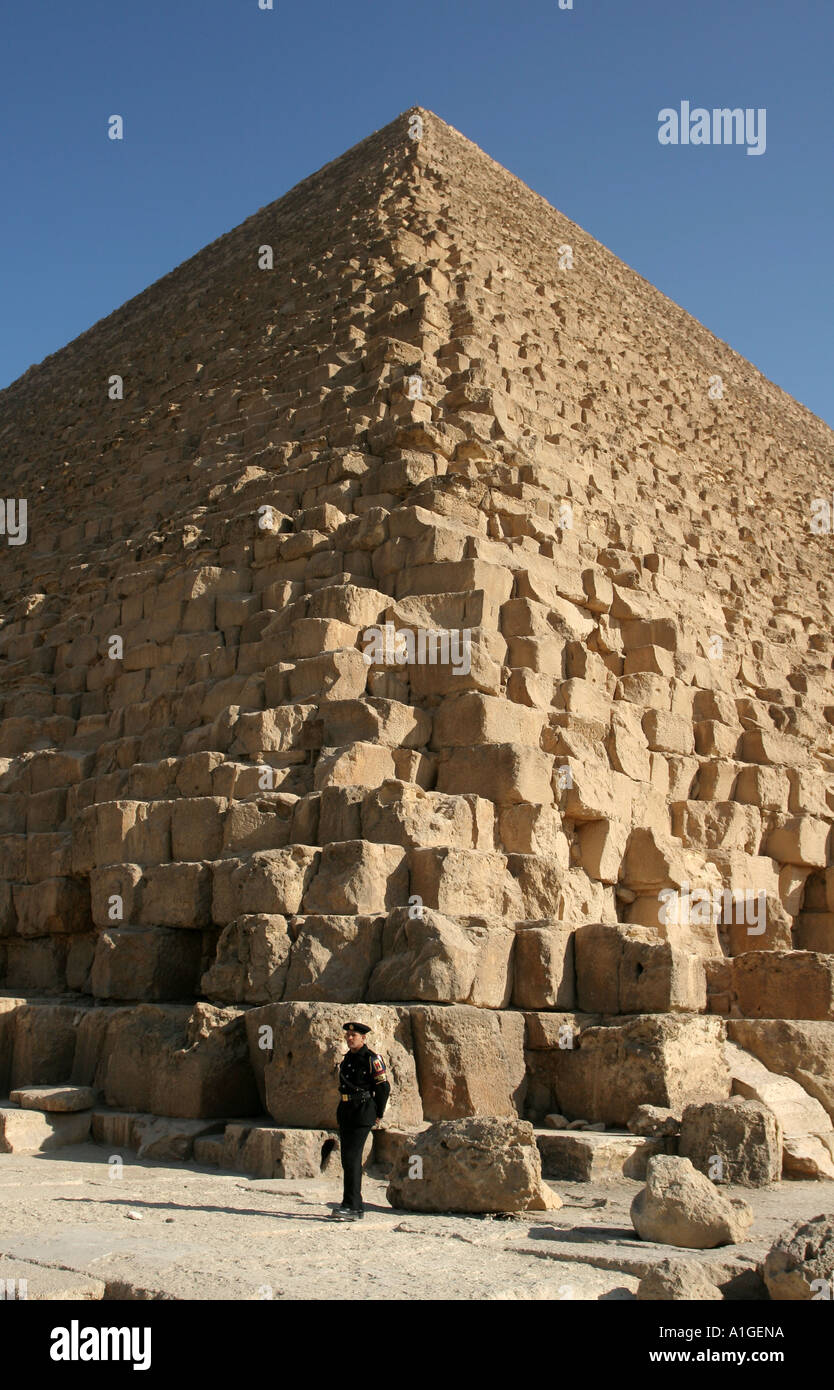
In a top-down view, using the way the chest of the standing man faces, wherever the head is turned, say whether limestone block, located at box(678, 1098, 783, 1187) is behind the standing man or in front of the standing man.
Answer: behind

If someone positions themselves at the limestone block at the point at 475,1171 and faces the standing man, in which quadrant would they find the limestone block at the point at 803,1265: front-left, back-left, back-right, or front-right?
back-left

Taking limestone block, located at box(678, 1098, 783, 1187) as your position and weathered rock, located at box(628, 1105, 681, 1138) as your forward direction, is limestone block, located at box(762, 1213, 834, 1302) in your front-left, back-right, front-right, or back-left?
back-left

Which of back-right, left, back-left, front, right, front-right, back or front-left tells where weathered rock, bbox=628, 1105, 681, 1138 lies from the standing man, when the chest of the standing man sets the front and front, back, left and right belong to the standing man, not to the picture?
back

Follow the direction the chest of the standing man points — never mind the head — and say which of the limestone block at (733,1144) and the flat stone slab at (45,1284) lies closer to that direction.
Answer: the flat stone slab

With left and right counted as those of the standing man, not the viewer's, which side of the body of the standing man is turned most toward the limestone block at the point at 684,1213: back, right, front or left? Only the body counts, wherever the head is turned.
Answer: left

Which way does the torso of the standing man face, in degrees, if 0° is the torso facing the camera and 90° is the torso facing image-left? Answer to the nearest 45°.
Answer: approximately 45°
